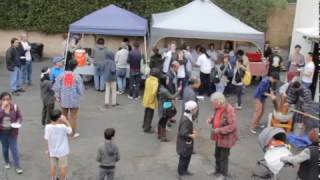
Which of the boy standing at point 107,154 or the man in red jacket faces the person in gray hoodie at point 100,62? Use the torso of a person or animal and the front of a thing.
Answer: the boy standing

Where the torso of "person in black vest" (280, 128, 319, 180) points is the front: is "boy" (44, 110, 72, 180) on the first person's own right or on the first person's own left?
on the first person's own left

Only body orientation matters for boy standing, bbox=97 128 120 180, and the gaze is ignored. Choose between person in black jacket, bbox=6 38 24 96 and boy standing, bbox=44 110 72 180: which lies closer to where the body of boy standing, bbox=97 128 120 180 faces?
the person in black jacket

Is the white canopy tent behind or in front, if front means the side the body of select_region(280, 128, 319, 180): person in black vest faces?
in front

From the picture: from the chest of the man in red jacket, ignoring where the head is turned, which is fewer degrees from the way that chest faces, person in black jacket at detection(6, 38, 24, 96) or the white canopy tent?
the person in black jacket

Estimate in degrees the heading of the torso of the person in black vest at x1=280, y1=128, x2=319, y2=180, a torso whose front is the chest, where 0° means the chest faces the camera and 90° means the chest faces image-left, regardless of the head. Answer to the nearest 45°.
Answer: approximately 135°

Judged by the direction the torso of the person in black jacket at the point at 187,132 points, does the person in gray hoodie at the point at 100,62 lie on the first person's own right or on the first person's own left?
on the first person's own left
